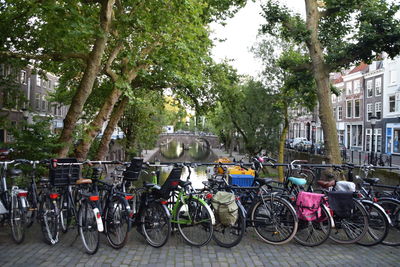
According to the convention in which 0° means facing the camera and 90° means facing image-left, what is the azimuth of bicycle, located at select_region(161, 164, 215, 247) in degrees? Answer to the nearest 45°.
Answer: approximately 135°

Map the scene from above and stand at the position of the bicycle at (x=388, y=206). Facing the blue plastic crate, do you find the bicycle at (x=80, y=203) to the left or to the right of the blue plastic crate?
left

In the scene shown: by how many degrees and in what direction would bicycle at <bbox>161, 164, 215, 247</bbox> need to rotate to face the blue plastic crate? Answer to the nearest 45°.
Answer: approximately 90° to its right

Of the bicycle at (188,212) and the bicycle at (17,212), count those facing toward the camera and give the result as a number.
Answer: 0

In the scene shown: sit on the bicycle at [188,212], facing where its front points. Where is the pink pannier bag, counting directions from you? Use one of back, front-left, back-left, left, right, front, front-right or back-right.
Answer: back-right

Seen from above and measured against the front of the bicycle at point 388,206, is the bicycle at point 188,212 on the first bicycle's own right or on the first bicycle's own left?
on the first bicycle's own left

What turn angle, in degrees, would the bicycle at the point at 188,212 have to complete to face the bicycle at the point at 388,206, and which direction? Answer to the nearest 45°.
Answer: approximately 135° to its right

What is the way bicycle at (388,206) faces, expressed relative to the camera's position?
facing away from the viewer and to the left of the viewer

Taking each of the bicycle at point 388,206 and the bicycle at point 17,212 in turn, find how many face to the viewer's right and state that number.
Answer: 0

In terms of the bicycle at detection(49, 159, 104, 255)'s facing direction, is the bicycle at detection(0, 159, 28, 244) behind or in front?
in front
